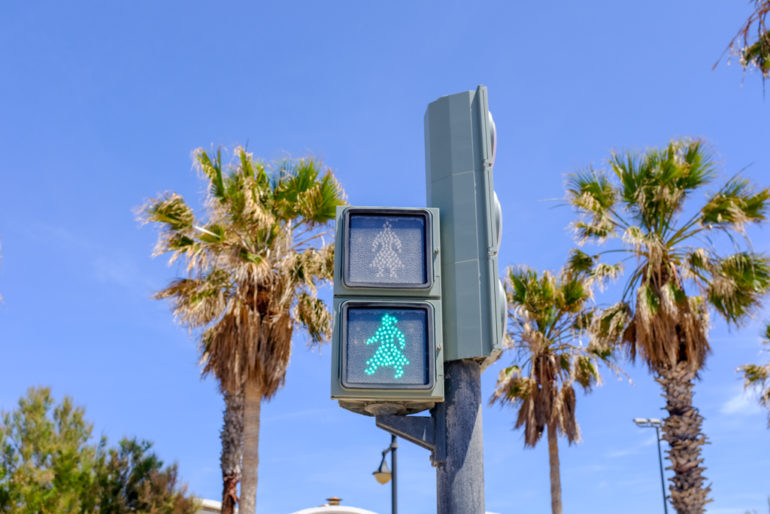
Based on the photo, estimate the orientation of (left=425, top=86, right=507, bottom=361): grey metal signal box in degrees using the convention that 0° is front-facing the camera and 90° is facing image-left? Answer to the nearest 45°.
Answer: approximately 270°

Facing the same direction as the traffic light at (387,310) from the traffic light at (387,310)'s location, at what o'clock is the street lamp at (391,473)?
The street lamp is roughly at 6 o'clock from the traffic light.

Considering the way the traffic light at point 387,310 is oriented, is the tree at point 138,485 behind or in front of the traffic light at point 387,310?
behind

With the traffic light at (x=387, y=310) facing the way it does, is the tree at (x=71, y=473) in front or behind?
behind

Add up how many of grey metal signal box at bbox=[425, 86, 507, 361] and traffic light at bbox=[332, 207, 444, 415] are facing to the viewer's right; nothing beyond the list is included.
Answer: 1

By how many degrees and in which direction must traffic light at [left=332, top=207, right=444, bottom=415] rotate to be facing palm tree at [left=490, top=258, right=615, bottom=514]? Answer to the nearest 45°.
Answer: approximately 180°

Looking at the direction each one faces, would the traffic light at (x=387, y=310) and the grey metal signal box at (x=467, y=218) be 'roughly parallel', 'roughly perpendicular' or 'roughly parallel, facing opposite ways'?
roughly perpendicular

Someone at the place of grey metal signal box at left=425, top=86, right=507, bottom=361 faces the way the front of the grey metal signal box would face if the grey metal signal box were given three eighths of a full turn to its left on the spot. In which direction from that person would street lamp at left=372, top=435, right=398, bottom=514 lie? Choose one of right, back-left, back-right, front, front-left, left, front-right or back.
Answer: front-right
